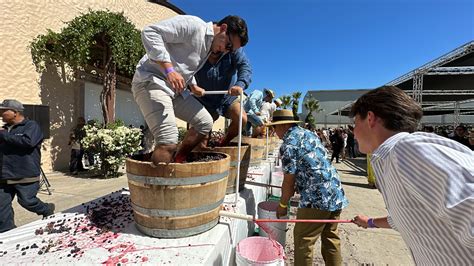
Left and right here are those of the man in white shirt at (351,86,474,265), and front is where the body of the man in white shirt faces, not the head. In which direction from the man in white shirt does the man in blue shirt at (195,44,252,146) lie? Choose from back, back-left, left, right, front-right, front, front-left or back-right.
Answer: front-right

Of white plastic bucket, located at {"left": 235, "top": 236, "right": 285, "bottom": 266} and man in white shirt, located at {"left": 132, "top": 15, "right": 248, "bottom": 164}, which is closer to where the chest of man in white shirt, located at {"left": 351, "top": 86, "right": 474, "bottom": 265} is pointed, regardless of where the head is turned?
the man in white shirt

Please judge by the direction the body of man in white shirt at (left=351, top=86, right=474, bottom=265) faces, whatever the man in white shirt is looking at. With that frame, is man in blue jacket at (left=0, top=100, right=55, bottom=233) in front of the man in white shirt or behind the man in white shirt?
in front

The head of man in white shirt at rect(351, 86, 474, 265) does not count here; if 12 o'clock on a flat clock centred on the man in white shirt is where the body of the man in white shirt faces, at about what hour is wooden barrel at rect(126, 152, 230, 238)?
The wooden barrel is roughly at 12 o'clock from the man in white shirt.

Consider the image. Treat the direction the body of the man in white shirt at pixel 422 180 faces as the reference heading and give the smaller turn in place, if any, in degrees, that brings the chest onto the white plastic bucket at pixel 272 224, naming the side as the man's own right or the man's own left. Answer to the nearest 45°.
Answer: approximately 45° to the man's own right

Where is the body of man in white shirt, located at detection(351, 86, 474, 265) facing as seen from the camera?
to the viewer's left
